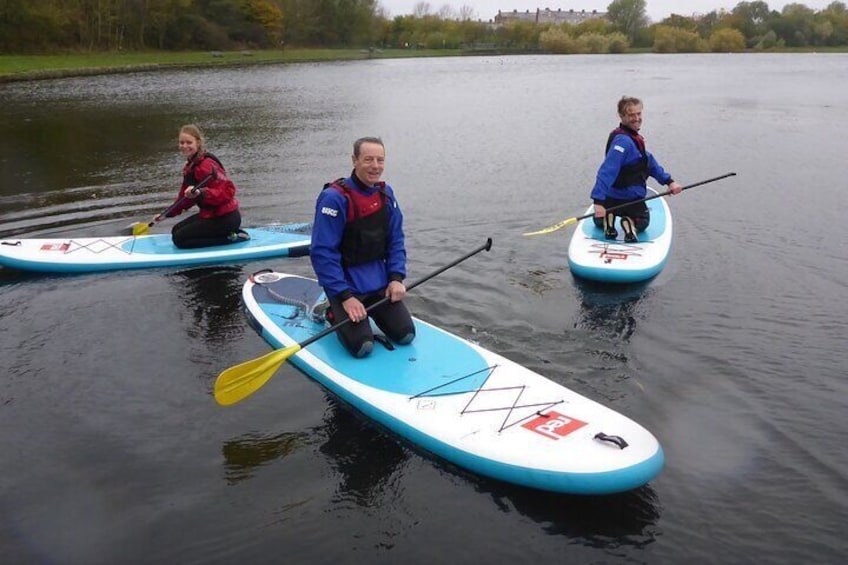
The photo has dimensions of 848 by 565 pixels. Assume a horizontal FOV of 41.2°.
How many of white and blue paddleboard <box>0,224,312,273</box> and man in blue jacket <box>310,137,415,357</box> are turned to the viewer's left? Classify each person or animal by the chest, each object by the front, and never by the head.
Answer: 1

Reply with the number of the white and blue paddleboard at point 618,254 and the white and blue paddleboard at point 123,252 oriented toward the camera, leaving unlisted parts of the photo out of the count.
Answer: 1

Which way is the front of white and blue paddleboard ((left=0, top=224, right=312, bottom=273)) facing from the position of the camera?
facing to the left of the viewer

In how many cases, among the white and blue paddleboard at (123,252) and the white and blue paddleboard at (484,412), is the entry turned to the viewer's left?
1

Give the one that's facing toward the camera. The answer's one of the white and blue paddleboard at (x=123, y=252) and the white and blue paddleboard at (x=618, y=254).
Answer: the white and blue paddleboard at (x=618, y=254)

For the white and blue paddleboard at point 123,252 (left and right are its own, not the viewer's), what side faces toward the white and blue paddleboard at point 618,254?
back

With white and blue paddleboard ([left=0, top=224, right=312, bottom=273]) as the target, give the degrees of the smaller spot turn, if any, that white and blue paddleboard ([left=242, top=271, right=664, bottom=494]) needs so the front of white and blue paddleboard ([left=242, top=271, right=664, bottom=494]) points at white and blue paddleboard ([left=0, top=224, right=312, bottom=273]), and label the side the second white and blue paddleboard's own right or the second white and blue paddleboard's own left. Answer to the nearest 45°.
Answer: approximately 180°

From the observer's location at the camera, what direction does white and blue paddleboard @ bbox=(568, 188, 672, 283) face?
facing the viewer

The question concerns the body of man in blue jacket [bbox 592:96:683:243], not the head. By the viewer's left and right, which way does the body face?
facing the viewer and to the right of the viewer

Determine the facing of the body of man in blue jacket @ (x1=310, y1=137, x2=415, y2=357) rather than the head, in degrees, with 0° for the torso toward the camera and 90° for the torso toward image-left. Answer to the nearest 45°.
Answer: approximately 315°

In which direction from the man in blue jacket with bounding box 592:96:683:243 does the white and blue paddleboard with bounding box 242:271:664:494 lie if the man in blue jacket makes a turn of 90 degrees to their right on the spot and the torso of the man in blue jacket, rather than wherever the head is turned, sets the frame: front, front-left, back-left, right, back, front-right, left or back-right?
front-left

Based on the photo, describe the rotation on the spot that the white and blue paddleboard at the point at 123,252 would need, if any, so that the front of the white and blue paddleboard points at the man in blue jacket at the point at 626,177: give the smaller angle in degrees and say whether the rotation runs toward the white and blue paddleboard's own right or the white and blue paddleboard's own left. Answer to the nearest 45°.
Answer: approximately 180°
